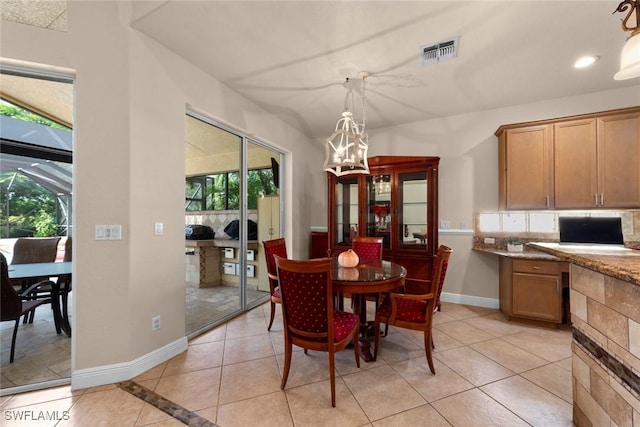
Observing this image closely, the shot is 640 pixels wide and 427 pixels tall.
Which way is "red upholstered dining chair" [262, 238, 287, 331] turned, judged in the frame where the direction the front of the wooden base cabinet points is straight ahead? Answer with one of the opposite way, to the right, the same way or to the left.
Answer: to the left

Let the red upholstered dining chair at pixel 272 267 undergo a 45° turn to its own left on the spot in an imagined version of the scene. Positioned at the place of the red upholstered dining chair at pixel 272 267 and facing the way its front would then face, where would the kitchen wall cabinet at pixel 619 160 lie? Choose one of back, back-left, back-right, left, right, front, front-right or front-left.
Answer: front

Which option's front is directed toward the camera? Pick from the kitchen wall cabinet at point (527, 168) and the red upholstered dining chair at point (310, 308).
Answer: the kitchen wall cabinet

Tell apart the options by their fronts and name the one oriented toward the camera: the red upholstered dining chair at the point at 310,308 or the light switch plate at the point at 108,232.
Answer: the light switch plate

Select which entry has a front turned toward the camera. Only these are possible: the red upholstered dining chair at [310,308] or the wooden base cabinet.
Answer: the wooden base cabinet

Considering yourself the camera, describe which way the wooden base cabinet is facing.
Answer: facing the viewer

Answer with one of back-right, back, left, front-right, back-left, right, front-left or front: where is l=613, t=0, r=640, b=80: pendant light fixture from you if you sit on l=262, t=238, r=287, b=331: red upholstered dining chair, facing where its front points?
front

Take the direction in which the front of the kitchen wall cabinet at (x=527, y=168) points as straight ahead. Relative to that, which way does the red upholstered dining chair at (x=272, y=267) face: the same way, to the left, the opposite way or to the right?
to the left

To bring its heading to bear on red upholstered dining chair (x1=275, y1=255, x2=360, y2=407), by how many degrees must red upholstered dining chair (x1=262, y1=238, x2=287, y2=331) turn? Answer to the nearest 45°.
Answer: approximately 45° to its right

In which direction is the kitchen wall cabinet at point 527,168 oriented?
toward the camera

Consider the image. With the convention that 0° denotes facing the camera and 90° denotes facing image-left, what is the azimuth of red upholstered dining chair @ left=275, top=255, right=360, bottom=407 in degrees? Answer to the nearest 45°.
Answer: approximately 225°

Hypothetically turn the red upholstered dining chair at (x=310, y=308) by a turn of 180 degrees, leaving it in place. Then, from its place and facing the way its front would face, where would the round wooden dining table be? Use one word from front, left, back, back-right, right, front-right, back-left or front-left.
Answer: back

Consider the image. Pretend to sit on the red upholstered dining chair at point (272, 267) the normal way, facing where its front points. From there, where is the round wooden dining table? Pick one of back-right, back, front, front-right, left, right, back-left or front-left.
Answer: front

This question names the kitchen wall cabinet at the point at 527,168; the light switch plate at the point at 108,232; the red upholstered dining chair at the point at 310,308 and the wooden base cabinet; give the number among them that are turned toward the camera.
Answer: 3

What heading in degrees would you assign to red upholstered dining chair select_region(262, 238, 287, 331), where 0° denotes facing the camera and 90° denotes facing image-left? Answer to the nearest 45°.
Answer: approximately 315°
